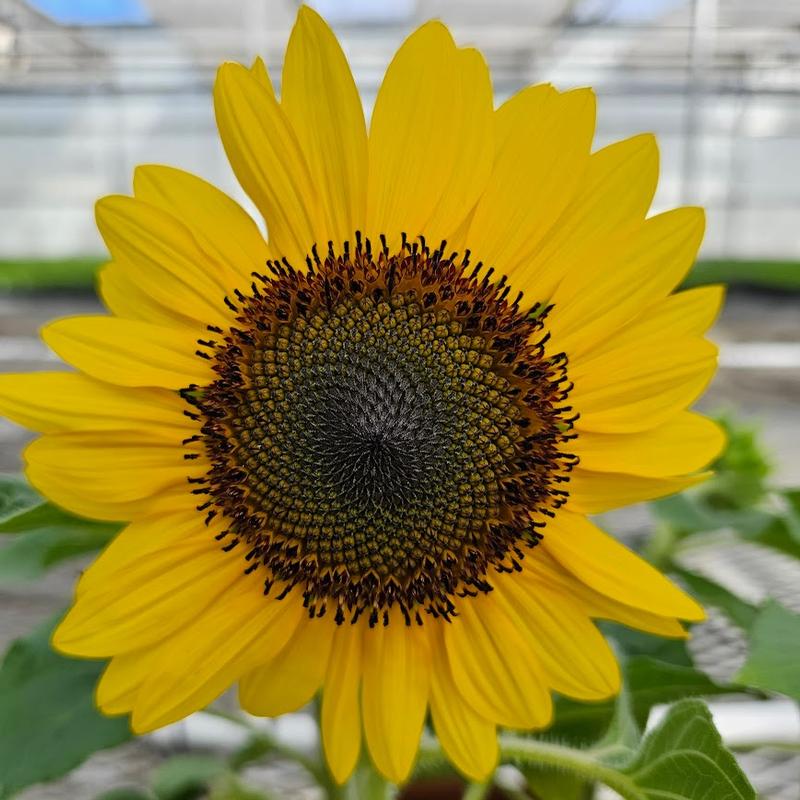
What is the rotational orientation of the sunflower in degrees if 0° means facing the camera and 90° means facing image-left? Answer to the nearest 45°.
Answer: approximately 0°
